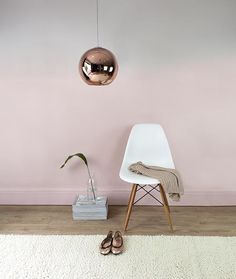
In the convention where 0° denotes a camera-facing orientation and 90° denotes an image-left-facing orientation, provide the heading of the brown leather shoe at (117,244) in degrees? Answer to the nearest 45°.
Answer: approximately 0°

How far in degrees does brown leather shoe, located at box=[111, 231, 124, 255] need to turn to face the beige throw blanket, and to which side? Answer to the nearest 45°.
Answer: approximately 135° to its left
